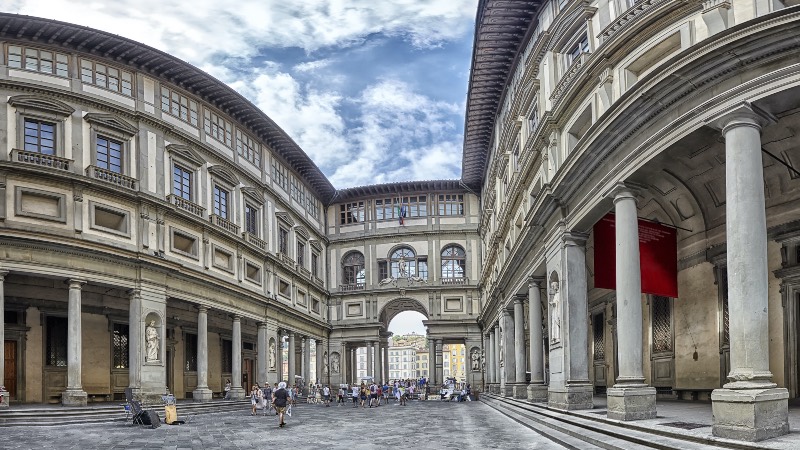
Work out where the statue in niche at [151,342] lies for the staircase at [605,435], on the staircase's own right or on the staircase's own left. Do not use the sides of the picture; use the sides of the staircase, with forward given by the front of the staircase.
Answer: on the staircase's own right

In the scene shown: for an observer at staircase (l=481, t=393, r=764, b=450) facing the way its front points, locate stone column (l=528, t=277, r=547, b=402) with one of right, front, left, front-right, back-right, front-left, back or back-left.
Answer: back-right

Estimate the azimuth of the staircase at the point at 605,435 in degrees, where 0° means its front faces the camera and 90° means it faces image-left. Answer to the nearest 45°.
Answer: approximately 45°

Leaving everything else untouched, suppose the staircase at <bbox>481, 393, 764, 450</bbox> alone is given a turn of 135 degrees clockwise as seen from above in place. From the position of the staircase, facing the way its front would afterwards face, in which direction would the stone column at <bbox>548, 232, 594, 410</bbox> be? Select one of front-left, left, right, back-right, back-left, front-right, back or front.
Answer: front

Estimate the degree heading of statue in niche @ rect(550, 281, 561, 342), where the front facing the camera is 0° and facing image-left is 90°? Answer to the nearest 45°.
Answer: approximately 45°
